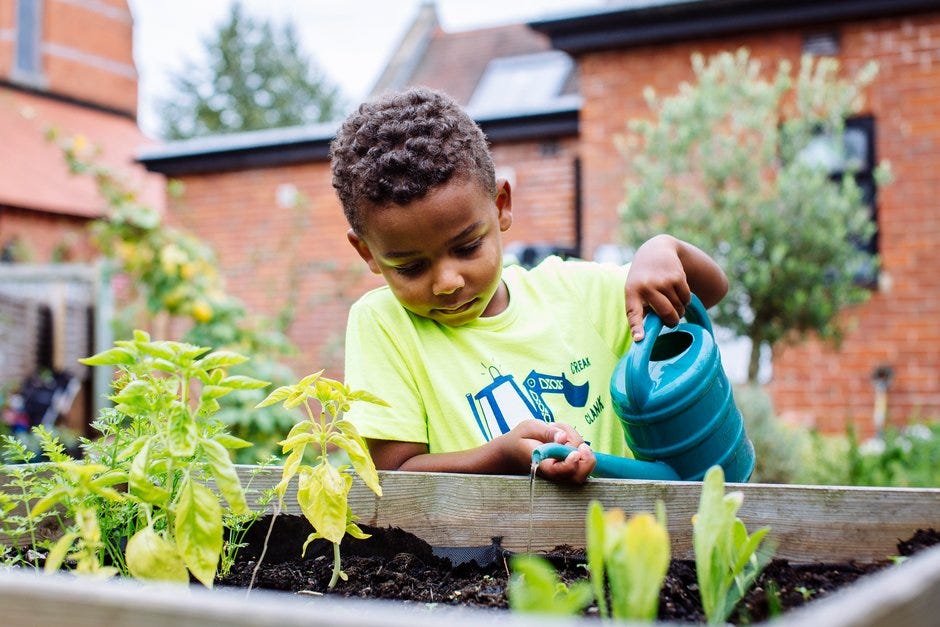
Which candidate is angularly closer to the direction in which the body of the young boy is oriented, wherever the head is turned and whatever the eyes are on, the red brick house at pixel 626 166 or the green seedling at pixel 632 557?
the green seedling

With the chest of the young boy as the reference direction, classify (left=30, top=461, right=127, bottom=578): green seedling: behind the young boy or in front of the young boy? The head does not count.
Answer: in front

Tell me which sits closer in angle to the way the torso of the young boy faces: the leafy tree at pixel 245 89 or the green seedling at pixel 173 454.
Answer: the green seedling

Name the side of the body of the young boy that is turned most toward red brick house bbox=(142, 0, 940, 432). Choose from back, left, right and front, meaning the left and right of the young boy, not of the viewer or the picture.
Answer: back

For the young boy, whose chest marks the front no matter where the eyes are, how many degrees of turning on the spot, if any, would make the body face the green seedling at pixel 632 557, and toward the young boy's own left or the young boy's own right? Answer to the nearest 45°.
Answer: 0° — they already face it

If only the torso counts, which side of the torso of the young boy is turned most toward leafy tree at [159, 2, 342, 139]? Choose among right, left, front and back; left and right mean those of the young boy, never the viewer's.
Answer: back

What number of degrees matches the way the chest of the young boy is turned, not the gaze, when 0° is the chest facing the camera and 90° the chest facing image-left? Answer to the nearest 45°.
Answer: approximately 0°

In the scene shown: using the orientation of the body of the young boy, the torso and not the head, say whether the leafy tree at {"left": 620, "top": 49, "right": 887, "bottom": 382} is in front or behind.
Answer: behind
